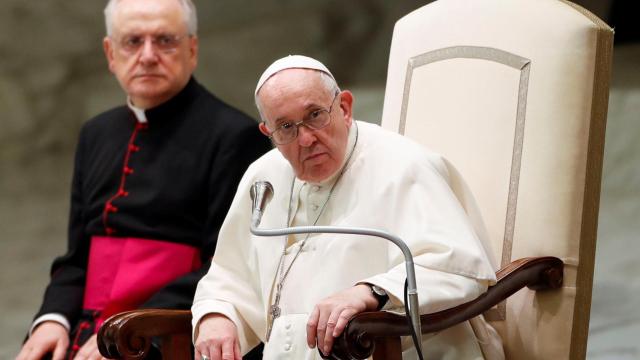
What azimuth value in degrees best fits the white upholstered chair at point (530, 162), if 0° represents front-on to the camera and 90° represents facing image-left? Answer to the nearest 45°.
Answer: approximately 45°
